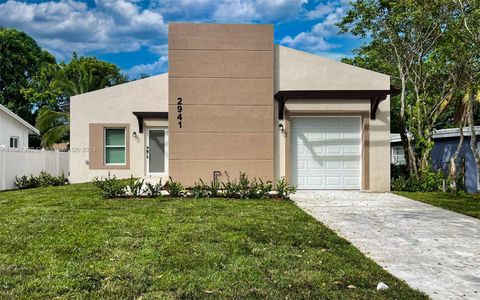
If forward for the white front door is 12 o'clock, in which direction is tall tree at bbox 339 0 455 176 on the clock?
The tall tree is roughly at 10 o'clock from the white front door.

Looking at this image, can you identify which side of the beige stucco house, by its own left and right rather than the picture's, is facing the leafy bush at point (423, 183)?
left

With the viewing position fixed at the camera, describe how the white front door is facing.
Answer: facing the viewer

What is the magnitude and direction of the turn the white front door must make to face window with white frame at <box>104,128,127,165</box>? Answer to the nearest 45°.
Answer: approximately 90° to its right

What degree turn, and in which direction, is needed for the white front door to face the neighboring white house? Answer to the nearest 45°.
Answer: approximately 135° to its right

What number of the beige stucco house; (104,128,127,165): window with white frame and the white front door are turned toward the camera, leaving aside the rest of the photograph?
3

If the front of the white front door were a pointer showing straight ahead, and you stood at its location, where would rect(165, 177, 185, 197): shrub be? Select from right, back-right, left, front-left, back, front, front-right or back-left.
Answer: front

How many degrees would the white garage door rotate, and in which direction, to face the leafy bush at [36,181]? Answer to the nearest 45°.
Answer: approximately 90° to its right

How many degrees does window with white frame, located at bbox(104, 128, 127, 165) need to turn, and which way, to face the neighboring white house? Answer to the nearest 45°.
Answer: approximately 135° to its right

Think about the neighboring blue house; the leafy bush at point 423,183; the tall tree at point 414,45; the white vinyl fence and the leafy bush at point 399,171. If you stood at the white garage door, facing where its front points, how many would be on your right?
1

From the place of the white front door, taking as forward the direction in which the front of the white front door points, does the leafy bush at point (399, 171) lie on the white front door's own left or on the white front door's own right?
on the white front door's own left

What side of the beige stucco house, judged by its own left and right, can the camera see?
front

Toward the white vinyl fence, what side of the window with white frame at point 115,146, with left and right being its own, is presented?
right

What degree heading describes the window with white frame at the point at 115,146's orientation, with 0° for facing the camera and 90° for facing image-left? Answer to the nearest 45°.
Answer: approximately 0°

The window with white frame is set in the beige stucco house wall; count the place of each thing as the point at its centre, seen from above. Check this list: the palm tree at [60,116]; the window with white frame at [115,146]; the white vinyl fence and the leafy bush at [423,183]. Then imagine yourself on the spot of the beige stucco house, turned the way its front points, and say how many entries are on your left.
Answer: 1
